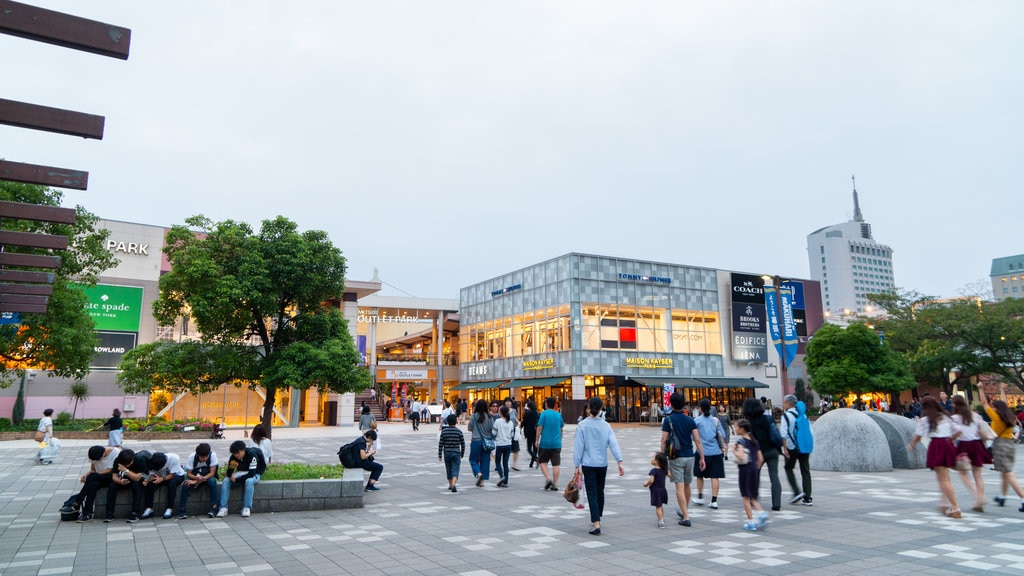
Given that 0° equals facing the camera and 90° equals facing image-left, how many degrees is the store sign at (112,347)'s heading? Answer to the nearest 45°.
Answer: approximately 0°

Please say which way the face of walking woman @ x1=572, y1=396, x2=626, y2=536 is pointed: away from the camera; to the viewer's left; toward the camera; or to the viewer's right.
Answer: away from the camera

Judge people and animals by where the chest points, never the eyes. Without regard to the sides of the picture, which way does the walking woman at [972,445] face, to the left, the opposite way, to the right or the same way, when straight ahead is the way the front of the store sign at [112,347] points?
the opposite way

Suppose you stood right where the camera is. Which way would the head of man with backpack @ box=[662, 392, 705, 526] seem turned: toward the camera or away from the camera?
away from the camera

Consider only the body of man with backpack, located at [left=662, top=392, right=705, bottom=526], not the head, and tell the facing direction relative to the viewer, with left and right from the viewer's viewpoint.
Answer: facing away from the viewer

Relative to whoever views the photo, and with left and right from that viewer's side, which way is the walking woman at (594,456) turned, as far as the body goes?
facing away from the viewer

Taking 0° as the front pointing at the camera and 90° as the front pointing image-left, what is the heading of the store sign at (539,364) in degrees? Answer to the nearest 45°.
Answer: approximately 45°

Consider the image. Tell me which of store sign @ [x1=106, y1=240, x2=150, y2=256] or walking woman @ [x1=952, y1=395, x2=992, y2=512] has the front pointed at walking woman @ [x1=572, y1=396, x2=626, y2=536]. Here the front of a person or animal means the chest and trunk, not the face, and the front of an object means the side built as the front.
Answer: the store sign

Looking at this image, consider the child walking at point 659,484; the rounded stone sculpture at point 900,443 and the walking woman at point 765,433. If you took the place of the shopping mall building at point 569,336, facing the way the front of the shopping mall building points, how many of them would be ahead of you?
3
